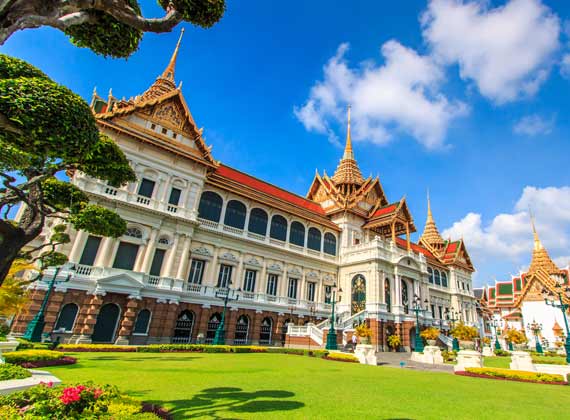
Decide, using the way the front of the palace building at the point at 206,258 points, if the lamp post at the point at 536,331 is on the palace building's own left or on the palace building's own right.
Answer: on the palace building's own left

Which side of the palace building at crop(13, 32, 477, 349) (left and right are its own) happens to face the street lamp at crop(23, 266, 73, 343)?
right

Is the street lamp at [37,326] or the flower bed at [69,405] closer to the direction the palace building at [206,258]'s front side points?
the flower bed

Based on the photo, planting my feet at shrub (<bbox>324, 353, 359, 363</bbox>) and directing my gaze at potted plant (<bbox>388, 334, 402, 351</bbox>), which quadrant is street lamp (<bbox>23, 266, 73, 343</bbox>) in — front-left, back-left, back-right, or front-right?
back-left

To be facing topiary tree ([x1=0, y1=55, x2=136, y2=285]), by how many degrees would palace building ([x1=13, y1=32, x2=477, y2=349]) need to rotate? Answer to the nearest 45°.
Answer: approximately 45° to its right

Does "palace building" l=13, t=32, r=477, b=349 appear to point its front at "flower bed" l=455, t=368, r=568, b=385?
yes

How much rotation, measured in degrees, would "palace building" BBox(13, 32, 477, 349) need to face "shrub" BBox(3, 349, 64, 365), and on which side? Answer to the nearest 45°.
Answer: approximately 45° to its right
